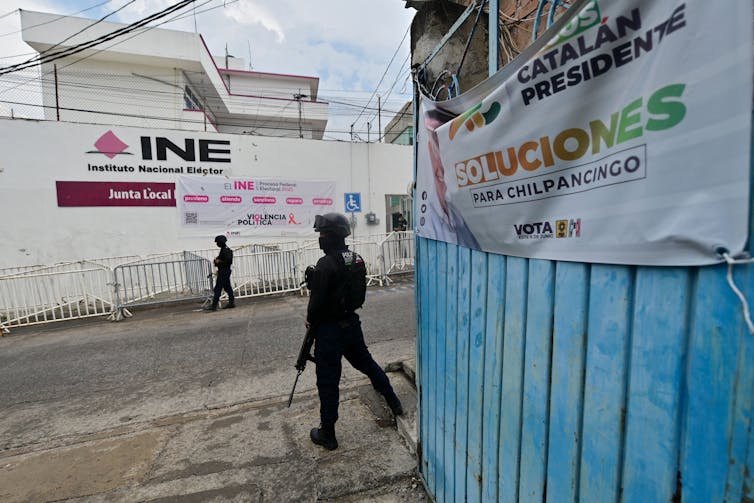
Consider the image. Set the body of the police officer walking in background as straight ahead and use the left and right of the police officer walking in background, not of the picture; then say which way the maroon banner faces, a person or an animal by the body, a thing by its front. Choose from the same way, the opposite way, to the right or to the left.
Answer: to the left

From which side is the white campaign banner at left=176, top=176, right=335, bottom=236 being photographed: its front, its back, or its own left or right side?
front

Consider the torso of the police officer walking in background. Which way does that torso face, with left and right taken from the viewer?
facing to the left of the viewer

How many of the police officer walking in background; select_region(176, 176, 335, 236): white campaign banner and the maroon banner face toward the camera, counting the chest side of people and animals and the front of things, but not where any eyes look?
2

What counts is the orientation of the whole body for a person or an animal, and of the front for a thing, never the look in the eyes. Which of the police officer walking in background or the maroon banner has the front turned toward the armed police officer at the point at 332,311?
the maroon banner

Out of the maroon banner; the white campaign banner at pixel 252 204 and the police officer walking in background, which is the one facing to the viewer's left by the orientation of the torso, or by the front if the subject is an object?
the police officer walking in background

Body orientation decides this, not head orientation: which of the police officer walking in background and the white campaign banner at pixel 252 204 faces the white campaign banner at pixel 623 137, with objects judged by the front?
the white campaign banner at pixel 252 204

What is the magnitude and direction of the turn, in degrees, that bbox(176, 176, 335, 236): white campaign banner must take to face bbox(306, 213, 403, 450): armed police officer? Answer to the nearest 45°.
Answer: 0° — it already faces them

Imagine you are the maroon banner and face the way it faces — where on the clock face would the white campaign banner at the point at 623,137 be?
The white campaign banner is roughly at 12 o'clock from the maroon banner.

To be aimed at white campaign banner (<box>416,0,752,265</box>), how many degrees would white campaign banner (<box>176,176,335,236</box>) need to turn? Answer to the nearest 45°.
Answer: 0° — it already faces it

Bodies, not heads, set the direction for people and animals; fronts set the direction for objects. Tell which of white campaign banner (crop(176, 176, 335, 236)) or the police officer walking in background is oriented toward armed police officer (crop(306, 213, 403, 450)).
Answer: the white campaign banner

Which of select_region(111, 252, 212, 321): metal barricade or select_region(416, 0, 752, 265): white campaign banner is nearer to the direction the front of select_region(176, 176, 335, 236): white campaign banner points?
the white campaign banner

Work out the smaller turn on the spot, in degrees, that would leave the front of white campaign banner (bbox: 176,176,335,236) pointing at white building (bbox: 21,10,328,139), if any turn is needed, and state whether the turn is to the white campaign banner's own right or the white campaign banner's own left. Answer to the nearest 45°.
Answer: approximately 135° to the white campaign banner's own right

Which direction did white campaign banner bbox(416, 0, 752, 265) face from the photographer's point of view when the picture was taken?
facing the viewer and to the left of the viewer
